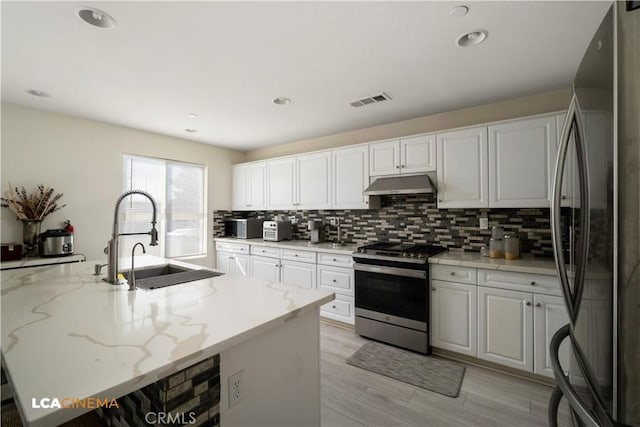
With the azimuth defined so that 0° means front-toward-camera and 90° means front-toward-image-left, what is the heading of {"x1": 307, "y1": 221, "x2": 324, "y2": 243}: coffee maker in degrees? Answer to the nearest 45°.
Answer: approximately 45°

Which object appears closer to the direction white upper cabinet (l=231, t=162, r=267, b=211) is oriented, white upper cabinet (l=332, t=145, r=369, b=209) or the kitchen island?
the kitchen island

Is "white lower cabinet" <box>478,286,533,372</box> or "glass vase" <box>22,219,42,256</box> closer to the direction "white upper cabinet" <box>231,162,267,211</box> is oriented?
the glass vase

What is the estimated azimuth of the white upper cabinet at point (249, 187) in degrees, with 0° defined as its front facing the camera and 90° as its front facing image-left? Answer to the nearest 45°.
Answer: approximately 45°

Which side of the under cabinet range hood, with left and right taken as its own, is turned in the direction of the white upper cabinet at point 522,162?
left

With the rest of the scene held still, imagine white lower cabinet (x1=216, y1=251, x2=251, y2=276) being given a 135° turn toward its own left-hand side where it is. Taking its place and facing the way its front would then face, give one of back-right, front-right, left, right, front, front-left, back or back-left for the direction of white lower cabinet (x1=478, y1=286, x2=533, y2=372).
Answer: front-right

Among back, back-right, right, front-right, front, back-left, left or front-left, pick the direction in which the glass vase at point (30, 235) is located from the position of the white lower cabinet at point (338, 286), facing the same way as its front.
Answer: front-right

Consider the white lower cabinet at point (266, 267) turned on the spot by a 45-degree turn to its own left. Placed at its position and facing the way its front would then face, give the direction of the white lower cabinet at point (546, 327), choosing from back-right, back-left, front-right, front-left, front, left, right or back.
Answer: front-left

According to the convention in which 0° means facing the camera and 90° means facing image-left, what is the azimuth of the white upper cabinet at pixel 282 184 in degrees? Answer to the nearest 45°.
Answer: approximately 45°
